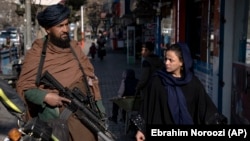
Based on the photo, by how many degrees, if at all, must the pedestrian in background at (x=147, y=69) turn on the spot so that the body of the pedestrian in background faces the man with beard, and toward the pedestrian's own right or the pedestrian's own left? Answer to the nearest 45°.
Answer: approximately 90° to the pedestrian's own left

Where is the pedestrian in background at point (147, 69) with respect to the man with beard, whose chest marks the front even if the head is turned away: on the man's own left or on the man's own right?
on the man's own left
